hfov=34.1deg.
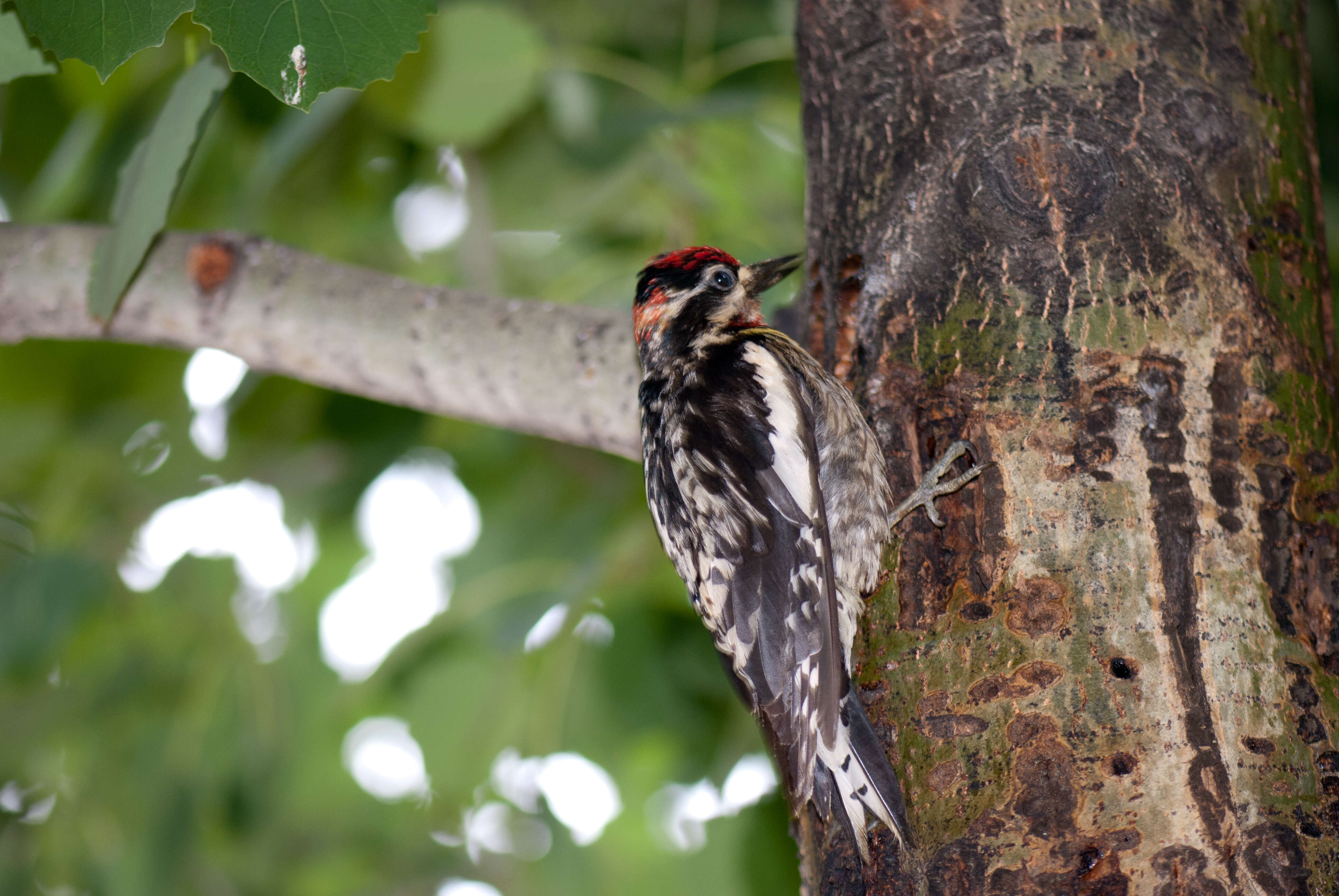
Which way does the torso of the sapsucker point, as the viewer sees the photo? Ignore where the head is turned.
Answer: to the viewer's right

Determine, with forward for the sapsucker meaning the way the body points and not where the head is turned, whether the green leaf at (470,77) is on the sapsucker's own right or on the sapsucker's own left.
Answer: on the sapsucker's own left
